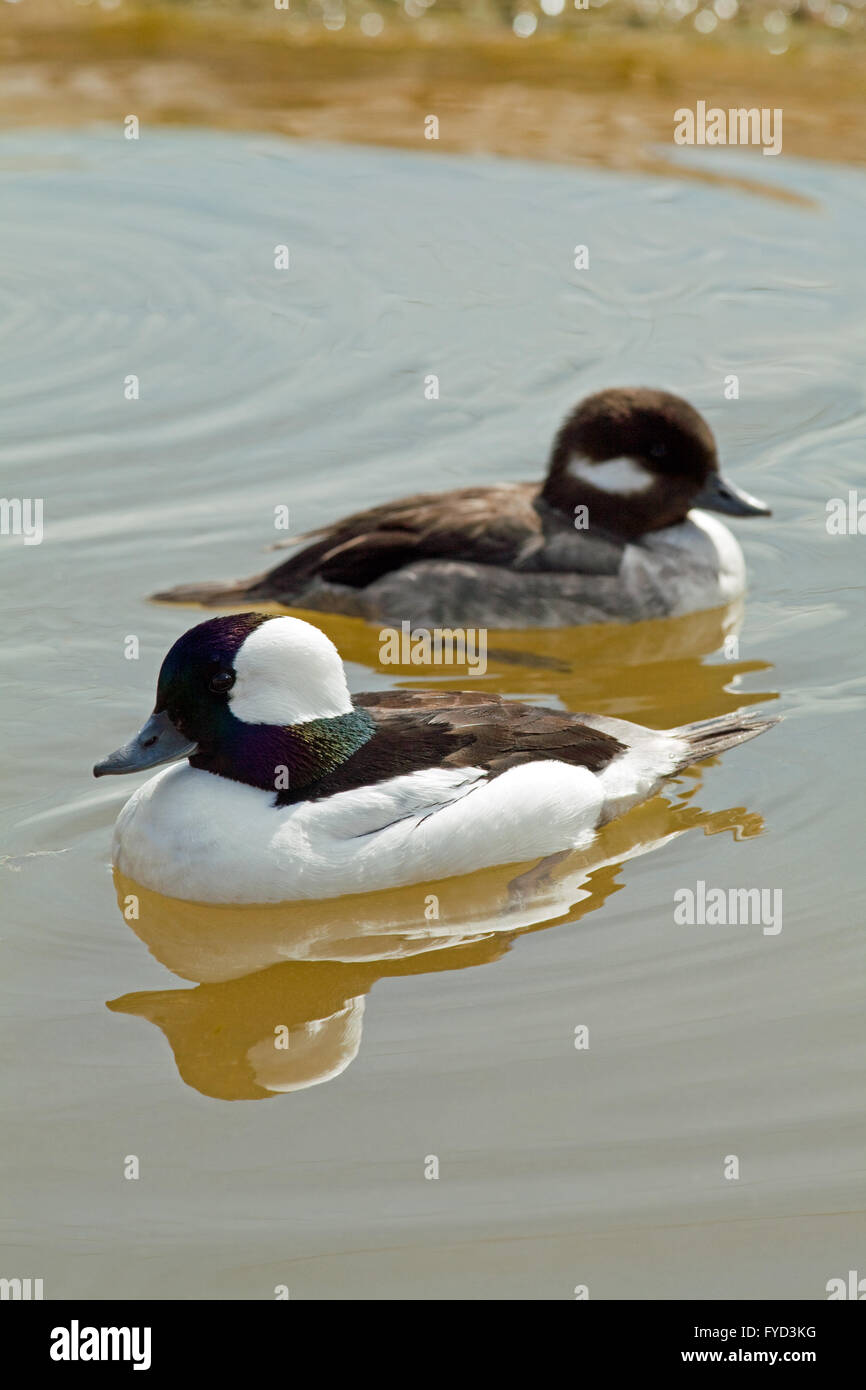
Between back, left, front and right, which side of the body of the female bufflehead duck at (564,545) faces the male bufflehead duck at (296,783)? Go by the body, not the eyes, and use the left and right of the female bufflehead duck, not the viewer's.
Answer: right

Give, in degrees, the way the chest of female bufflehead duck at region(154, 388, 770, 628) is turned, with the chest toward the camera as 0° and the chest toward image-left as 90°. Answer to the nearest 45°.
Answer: approximately 270°
